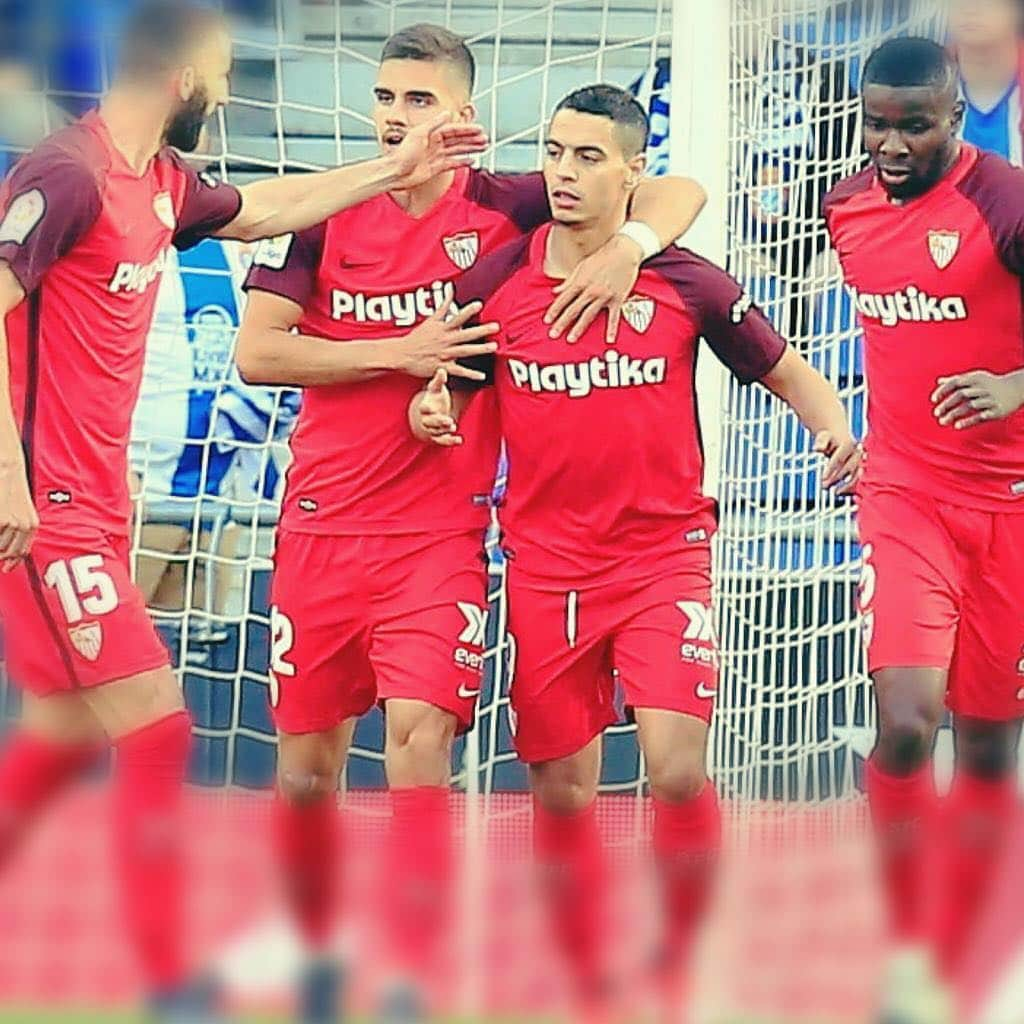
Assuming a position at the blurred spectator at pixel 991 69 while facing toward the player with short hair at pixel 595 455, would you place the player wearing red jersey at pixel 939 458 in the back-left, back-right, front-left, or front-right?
front-left

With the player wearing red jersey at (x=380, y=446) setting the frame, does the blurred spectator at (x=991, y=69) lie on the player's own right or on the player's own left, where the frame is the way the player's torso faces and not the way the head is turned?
on the player's own left

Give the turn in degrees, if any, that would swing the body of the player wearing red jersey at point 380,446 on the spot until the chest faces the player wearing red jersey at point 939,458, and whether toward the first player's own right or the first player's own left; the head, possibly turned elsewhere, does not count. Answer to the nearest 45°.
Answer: approximately 90° to the first player's own left

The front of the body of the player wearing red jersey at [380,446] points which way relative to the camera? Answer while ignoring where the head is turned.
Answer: toward the camera

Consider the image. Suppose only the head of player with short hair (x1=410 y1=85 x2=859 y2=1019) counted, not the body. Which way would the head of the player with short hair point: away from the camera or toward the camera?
toward the camera

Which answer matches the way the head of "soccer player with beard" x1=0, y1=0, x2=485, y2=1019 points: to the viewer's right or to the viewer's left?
to the viewer's right

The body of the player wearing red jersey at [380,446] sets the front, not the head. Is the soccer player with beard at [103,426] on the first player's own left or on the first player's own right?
on the first player's own right
